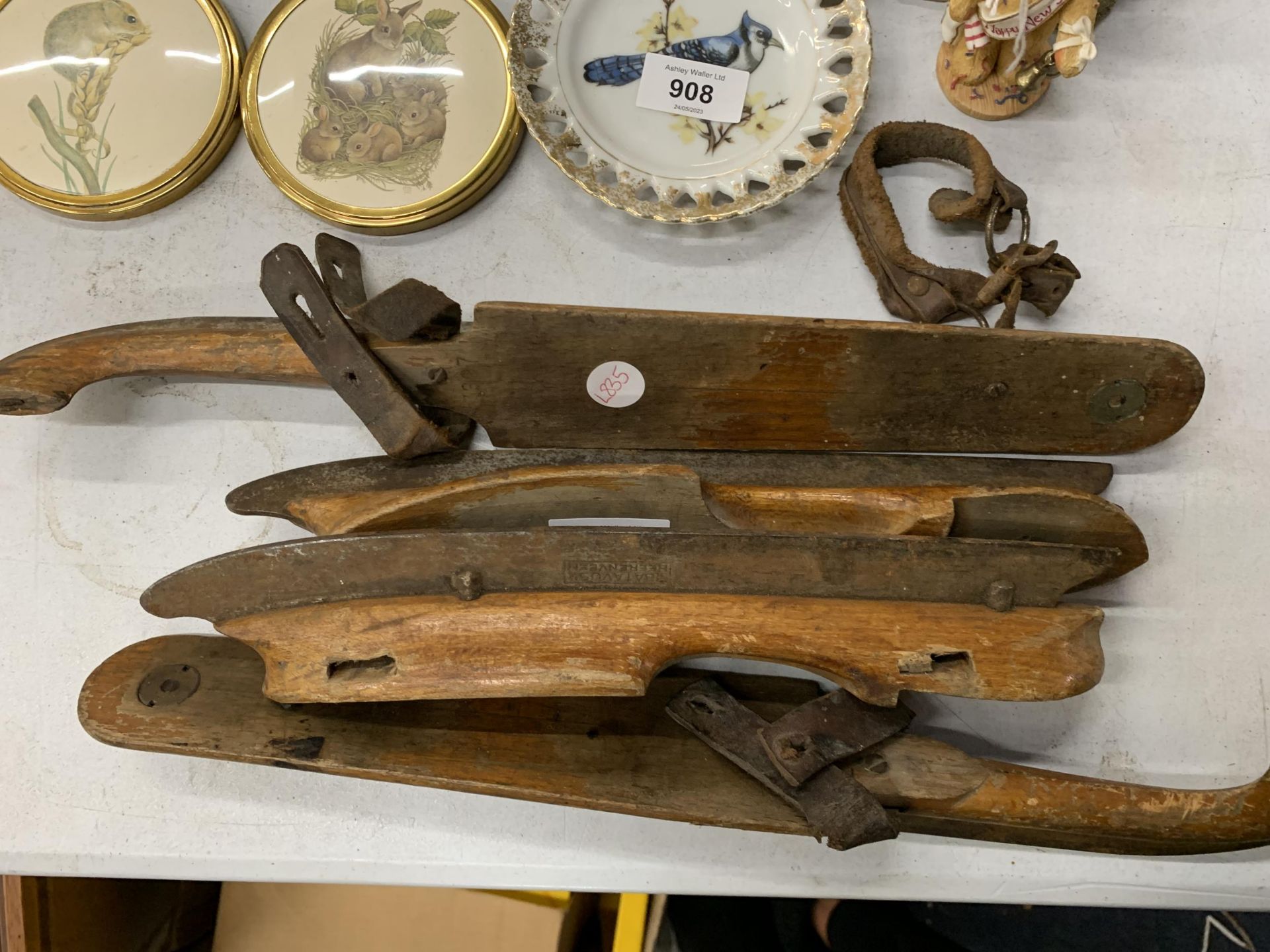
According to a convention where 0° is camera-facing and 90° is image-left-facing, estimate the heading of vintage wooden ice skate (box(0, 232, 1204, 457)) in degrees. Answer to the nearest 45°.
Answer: approximately 90°

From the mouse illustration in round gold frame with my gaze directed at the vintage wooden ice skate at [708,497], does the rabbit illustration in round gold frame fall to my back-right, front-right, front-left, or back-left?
front-left

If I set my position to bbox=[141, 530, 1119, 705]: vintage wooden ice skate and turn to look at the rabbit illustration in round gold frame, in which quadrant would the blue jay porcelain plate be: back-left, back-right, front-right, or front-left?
front-right
